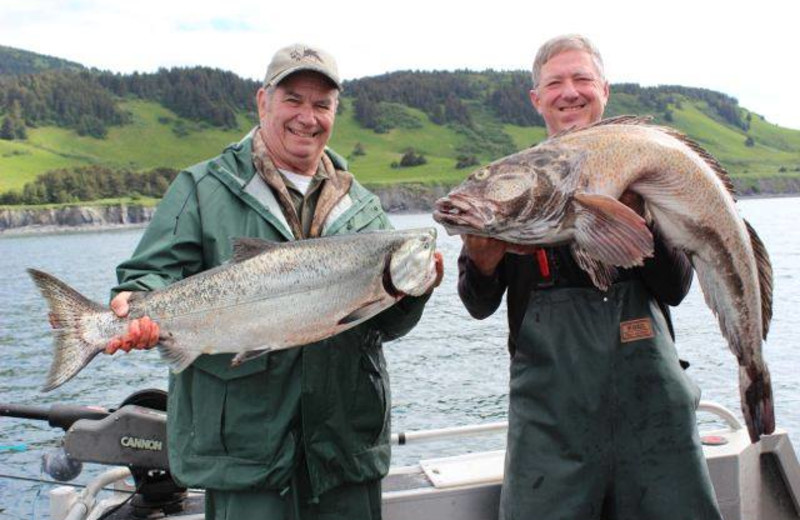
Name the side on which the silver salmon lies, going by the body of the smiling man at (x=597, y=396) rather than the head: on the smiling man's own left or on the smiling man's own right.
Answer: on the smiling man's own right

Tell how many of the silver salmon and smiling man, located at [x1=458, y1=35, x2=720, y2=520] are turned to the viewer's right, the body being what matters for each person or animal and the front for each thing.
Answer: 1

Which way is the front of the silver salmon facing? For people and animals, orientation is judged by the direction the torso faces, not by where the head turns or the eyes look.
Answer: to the viewer's right

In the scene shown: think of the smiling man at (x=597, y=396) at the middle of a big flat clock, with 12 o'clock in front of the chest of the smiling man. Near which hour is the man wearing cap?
The man wearing cap is roughly at 3 o'clock from the smiling man.

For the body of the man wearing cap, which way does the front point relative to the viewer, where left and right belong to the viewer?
facing the viewer

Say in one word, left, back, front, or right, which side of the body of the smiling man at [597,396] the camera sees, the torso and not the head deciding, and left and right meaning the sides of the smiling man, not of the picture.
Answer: front

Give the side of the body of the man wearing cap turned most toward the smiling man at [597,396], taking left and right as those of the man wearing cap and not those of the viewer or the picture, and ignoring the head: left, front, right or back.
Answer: left

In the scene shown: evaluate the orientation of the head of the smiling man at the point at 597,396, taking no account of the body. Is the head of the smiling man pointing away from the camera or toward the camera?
toward the camera

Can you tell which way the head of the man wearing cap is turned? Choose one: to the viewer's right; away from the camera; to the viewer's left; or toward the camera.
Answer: toward the camera

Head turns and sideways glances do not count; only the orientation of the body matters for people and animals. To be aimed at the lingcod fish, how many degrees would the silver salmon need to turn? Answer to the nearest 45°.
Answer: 0° — it already faces it

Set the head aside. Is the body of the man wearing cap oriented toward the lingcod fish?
no

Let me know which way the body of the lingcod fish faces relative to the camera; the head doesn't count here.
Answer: to the viewer's left

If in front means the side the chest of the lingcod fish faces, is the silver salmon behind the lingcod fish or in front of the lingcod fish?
in front

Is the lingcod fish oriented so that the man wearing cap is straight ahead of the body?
yes

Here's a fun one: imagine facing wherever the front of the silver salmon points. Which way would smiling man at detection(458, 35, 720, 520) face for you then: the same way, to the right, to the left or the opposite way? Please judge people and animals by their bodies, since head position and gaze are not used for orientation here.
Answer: to the right
